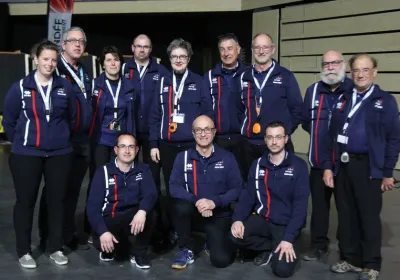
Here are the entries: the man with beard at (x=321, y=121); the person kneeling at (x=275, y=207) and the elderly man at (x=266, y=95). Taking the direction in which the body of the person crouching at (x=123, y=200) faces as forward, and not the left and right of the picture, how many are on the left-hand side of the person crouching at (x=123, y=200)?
3

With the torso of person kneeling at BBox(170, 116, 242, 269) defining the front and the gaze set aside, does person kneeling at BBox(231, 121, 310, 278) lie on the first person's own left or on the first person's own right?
on the first person's own left

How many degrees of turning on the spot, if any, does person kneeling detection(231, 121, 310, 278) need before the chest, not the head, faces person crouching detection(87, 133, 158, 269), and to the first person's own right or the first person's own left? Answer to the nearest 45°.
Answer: approximately 90° to the first person's own right

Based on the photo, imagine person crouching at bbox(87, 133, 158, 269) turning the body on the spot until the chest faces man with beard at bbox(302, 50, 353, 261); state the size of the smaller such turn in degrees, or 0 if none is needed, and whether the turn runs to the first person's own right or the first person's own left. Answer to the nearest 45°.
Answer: approximately 90° to the first person's own left

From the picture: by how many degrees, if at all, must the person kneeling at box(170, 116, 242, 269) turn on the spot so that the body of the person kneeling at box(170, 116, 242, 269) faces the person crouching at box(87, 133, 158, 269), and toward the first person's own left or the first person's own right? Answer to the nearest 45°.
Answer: approximately 90° to the first person's own right

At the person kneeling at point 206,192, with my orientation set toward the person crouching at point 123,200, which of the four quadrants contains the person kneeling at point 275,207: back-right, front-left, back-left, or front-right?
back-left

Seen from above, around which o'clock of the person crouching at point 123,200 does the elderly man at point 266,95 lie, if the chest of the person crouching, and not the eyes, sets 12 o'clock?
The elderly man is roughly at 9 o'clock from the person crouching.
